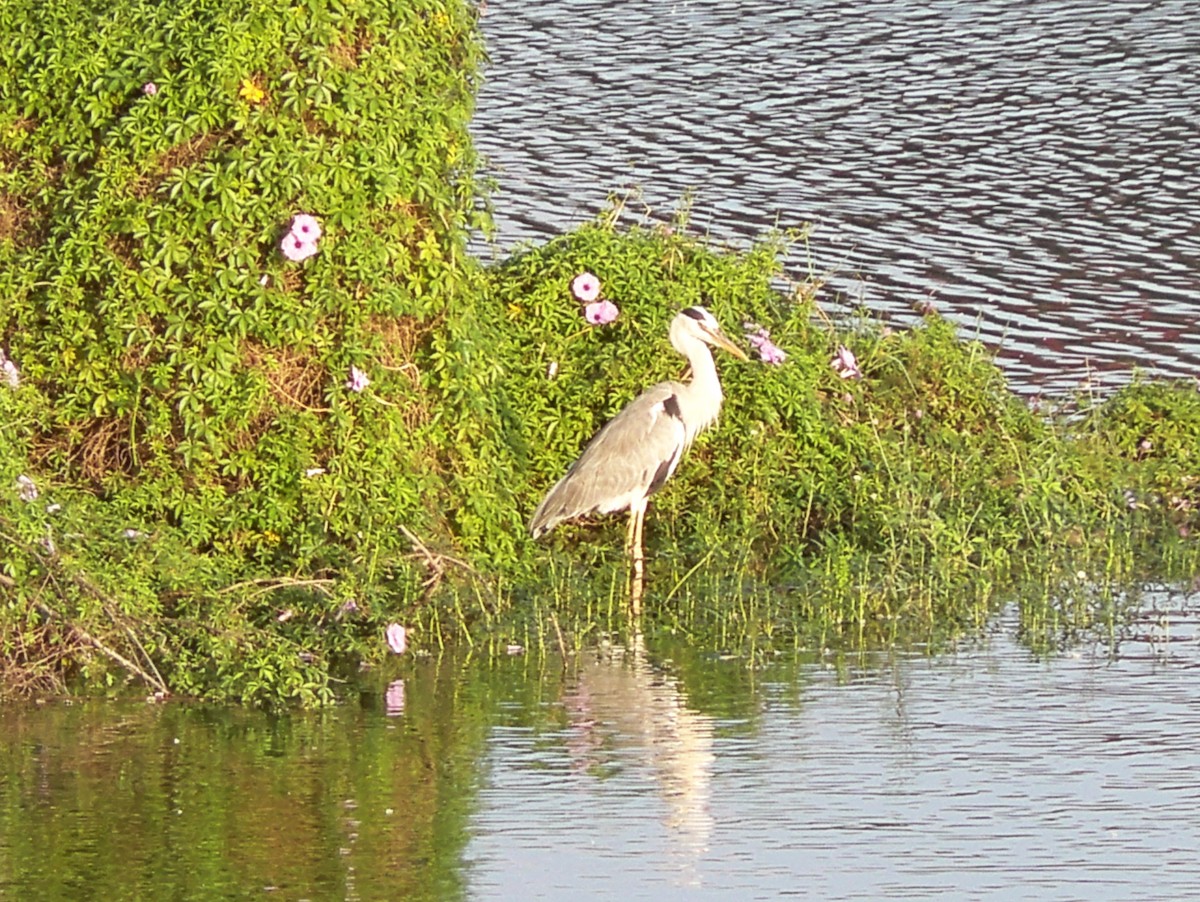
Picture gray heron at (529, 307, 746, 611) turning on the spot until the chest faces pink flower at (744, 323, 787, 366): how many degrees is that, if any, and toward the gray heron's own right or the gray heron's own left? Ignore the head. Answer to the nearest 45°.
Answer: approximately 45° to the gray heron's own left

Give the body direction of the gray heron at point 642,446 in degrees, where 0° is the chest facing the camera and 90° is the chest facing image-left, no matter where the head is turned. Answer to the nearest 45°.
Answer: approximately 270°

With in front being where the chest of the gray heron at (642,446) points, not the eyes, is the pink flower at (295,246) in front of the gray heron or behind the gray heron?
behind

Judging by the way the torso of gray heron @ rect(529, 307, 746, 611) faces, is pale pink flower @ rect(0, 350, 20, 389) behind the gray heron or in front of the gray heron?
behind

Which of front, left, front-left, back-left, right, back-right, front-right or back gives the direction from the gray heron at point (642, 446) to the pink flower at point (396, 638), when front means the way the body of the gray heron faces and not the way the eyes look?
back-right
